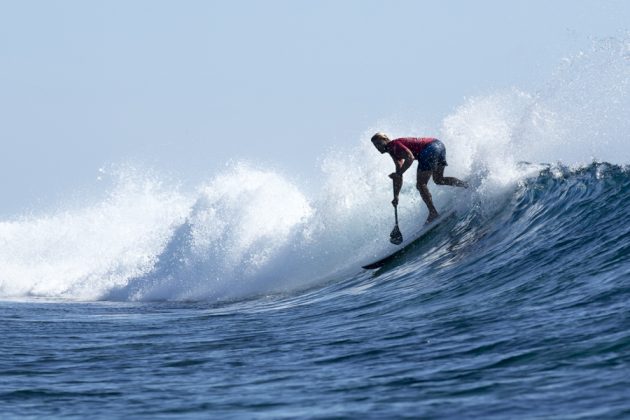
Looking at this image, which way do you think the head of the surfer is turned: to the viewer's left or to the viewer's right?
to the viewer's left

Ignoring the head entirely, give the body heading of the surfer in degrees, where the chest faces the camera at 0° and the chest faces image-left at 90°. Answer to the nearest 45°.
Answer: approximately 90°
